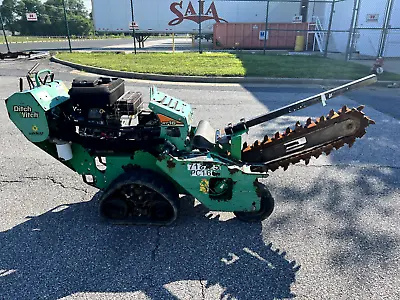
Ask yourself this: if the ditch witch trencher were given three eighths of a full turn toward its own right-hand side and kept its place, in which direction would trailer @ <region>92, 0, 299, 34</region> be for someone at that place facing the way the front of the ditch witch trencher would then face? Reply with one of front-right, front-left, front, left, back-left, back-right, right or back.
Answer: back-right

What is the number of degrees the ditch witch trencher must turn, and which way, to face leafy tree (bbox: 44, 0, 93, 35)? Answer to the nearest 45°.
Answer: approximately 90° to its left

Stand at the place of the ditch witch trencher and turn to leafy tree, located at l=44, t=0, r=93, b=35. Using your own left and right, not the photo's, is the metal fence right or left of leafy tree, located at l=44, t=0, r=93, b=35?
right

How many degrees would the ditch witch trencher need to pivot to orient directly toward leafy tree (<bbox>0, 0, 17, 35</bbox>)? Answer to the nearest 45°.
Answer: approximately 135° to its left

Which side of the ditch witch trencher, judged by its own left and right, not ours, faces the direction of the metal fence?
left

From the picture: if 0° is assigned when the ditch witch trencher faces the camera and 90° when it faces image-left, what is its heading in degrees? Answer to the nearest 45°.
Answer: approximately 270°

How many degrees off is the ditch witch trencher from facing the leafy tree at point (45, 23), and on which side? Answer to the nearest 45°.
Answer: approximately 135° to its left

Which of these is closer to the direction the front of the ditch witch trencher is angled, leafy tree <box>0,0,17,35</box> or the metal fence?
the metal fence

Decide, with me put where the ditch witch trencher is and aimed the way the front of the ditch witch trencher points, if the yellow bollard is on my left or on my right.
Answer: on my left

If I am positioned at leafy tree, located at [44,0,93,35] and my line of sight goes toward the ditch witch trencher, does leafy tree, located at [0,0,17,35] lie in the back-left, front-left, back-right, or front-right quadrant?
back-right
